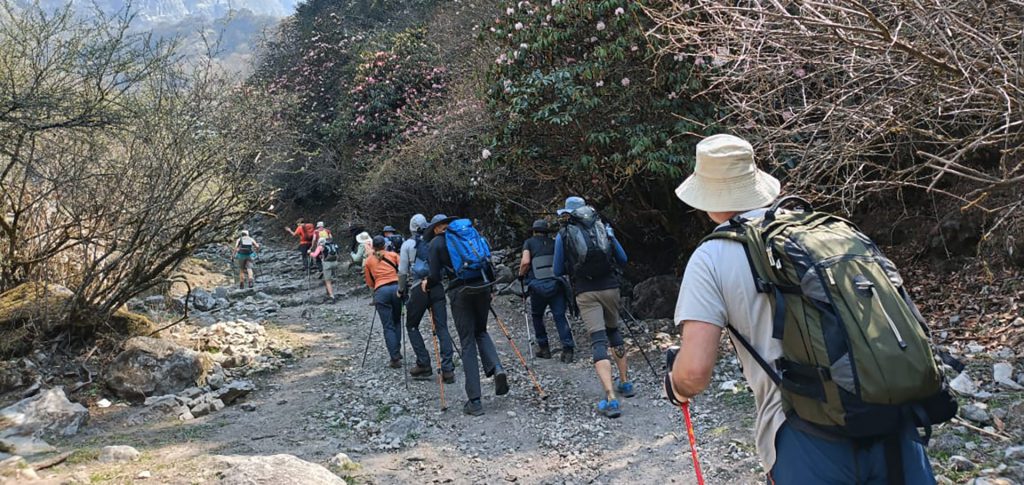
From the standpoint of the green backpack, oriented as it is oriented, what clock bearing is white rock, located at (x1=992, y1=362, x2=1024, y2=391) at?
The white rock is roughly at 8 o'clock from the green backpack.

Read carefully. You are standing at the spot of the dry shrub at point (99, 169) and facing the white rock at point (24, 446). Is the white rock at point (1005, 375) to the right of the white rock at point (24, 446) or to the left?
left

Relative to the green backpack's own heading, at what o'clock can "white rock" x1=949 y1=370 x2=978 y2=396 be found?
The white rock is roughly at 8 o'clock from the green backpack.

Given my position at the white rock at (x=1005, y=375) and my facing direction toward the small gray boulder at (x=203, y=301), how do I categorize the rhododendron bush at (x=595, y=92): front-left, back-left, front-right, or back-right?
front-right

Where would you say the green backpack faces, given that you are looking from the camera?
facing the viewer and to the right of the viewer

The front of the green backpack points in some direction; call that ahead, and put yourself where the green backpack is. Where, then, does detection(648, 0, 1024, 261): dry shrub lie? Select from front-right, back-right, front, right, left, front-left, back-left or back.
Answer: back-left

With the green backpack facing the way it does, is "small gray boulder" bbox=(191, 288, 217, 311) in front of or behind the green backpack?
behind

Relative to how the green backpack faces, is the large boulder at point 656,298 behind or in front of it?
behind

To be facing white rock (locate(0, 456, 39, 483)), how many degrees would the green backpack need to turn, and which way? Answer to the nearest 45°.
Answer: approximately 135° to its right

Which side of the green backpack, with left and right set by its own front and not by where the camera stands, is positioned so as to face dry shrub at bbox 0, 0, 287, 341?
back
